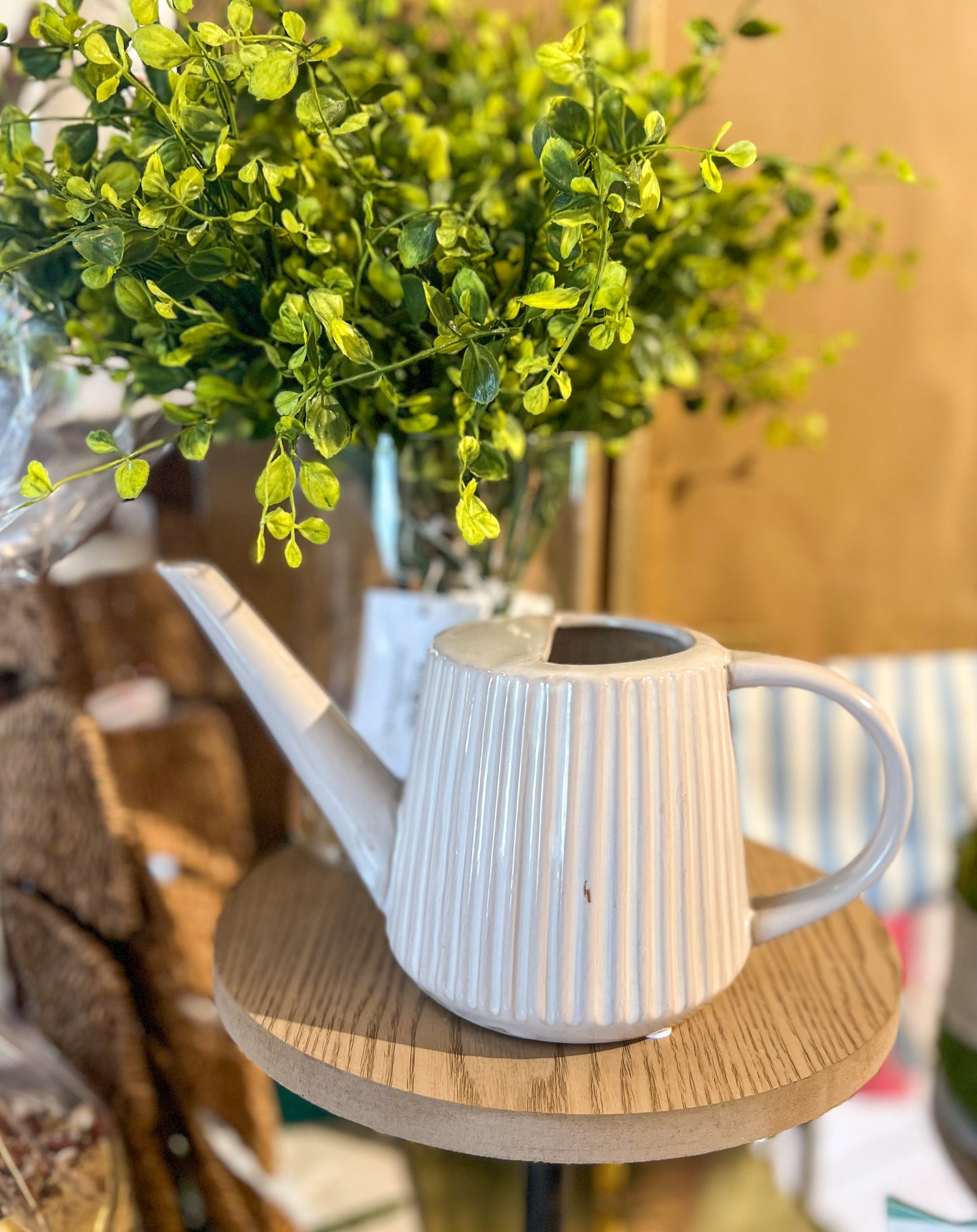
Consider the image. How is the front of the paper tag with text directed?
toward the camera

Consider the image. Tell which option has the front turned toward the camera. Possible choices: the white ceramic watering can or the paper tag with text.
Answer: the paper tag with text

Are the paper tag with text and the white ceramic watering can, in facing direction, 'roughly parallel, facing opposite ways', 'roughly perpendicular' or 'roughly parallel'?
roughly perpendicular

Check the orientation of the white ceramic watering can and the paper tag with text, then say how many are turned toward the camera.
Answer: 1

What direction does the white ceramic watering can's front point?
to the viewer's left
